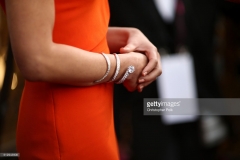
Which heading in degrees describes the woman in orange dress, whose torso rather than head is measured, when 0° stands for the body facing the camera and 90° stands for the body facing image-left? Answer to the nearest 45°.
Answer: approximately 270°
